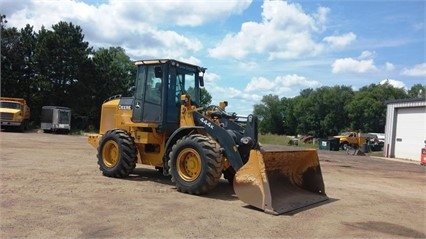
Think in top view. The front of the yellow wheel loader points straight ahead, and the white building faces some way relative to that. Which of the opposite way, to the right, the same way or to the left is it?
to the right

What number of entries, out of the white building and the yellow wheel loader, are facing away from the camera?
0

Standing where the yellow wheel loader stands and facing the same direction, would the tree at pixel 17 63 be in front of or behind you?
behind

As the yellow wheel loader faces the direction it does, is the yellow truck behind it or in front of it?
behind

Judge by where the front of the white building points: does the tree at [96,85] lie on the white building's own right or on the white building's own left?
on the white building's own right

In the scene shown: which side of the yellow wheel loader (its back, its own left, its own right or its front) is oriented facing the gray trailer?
back

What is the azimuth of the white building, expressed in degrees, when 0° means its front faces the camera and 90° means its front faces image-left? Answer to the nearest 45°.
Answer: approximately 45°

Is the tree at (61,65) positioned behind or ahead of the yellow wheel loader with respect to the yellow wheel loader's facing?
behind

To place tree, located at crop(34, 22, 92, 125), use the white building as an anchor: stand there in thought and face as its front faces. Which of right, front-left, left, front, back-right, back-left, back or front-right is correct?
front-right

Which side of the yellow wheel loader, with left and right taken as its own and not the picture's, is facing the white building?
left
